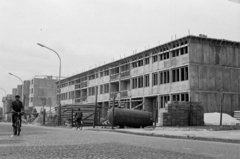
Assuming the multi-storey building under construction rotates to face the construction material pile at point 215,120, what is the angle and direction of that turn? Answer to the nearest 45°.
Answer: approximately 45° to its left

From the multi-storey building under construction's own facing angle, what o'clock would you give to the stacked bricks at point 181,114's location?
The stacked bricks is roughly at 11 o'clock from the multi-storey building under construction.

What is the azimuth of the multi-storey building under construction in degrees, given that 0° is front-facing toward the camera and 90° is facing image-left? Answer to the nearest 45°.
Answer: approximately 45°
